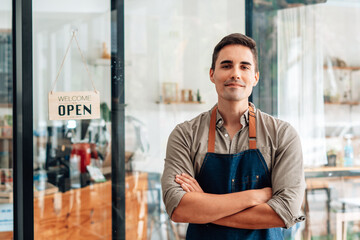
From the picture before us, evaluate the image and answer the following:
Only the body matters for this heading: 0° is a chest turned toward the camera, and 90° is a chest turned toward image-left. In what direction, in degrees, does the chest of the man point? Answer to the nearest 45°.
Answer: approximately 0°

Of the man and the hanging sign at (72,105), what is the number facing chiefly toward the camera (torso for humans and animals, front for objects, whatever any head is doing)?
2

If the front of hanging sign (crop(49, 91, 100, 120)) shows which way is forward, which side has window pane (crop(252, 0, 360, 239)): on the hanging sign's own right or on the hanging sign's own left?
on the hanging sign's own left

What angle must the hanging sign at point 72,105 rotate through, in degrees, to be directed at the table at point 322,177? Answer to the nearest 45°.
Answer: approximately 90° to its left

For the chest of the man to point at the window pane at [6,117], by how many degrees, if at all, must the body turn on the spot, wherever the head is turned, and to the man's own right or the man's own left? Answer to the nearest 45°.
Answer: approximately 135° to the man's own right

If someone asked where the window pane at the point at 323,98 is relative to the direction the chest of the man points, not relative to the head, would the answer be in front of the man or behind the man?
behind

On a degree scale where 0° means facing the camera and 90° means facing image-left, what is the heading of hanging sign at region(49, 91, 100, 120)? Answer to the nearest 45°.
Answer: approximately 0°
